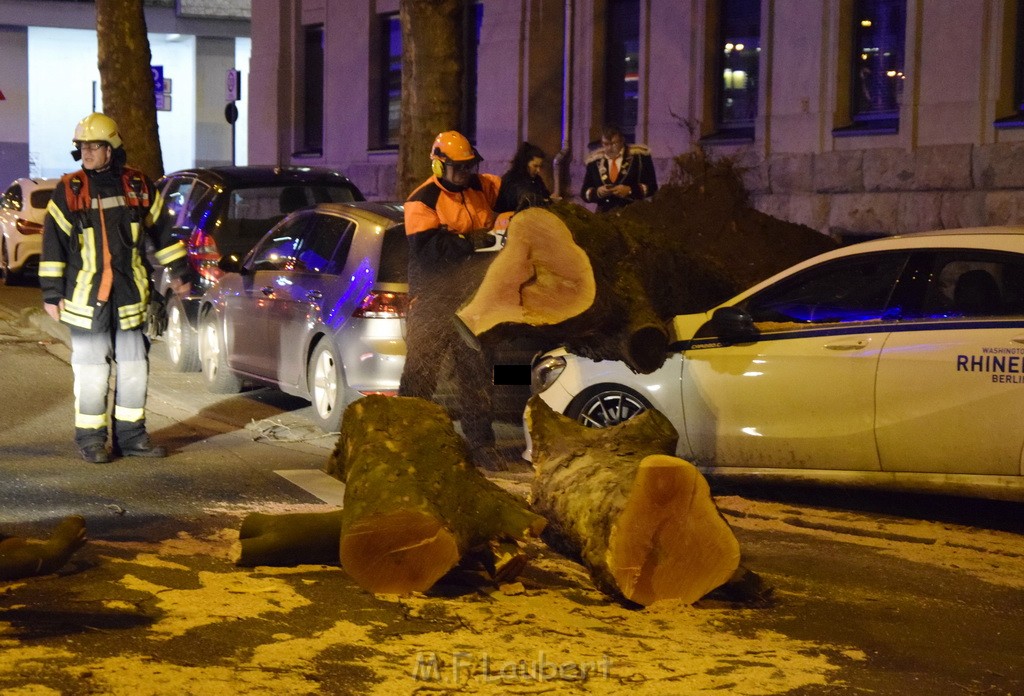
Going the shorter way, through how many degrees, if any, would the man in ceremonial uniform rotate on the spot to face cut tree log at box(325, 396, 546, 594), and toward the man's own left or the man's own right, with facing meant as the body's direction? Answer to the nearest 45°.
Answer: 0° — they already face it

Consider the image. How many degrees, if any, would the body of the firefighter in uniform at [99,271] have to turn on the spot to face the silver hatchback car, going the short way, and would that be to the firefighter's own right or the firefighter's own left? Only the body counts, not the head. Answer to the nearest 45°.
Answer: approximately 135° to the firefighter's own left

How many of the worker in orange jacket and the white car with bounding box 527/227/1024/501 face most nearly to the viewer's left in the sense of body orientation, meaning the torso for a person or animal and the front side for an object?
1

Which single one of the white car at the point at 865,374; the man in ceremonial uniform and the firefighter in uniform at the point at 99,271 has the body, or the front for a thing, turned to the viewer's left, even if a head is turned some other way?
the white car

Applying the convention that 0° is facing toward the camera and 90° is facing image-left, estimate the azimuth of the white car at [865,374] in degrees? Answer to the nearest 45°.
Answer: approximately 90°

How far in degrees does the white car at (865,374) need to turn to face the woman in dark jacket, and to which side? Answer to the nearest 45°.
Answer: approximately 45° to its right

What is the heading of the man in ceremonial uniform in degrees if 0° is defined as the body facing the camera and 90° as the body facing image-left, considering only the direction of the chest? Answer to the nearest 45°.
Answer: approximately 0°
